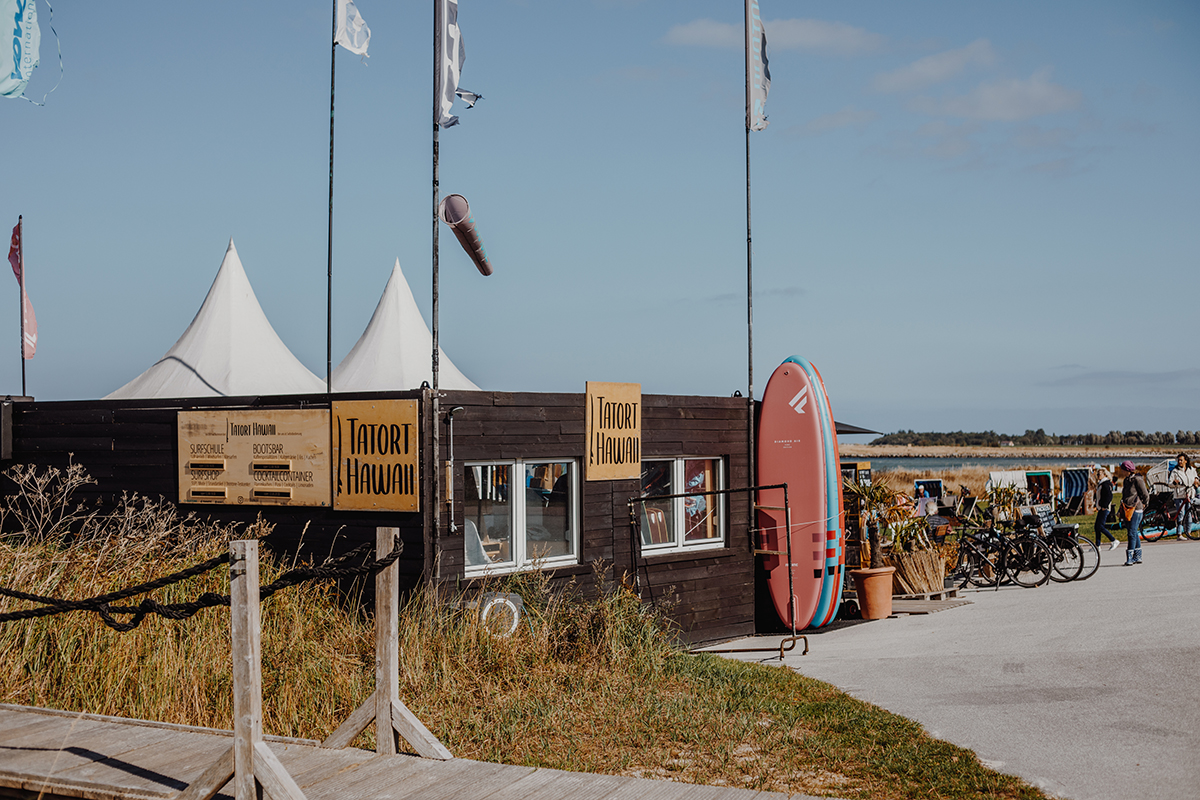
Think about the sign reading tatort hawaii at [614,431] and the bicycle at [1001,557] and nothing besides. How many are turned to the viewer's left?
1

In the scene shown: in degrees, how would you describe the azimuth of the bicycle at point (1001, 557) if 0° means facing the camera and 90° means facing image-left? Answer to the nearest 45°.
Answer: approximately 90°

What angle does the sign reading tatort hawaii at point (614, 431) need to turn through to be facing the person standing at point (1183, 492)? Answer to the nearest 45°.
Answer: approximately 90° to its left

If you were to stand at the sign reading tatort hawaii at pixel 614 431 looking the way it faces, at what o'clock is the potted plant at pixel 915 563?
The potted plant is roughly at 9 o'clock from the sign reading tatort hawaii.

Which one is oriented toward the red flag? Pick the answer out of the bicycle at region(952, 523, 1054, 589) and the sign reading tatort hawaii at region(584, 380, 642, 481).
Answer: the bicycle

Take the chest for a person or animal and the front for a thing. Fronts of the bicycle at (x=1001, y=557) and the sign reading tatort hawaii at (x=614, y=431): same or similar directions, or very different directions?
very different directions

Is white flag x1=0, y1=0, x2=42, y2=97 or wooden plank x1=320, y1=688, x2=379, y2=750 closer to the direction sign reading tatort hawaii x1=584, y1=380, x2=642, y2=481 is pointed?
the wooden plank
